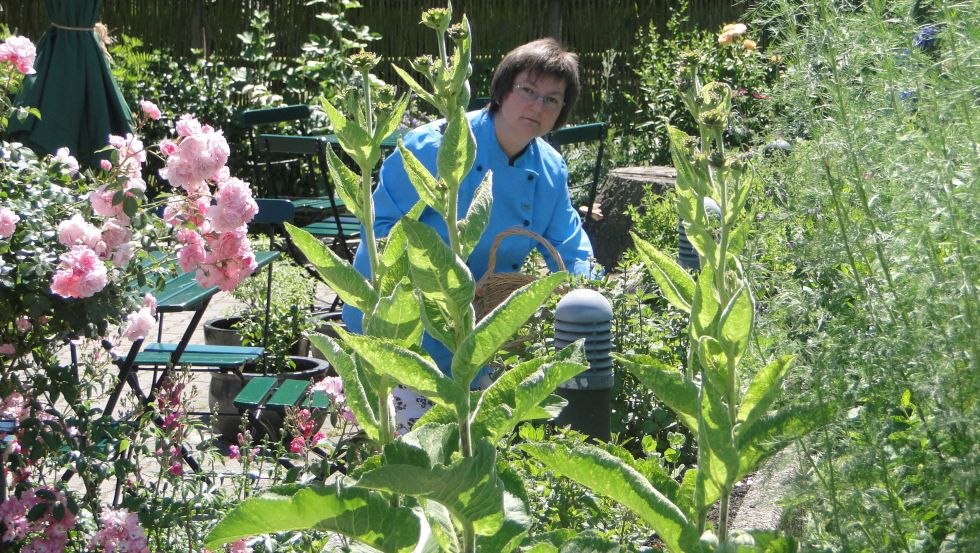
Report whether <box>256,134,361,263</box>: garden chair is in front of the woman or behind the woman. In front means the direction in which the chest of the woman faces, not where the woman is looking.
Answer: behind

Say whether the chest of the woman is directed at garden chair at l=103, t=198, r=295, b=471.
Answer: no

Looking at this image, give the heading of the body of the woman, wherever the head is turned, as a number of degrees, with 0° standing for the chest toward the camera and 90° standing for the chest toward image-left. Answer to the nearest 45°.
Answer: approximately 315°

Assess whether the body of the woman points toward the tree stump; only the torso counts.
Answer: no

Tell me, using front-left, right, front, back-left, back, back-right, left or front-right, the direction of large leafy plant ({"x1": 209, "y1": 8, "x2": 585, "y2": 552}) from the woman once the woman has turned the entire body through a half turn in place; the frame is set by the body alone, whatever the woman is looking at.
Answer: back-left

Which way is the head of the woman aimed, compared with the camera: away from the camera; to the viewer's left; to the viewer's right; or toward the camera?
toward the camera

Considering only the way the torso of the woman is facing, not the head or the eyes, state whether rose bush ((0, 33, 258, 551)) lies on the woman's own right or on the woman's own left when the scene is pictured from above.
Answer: on the woman's own right

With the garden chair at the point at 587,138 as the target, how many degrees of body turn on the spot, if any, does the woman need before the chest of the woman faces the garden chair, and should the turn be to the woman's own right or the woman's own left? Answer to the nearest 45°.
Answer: approximately 135° to the woman's own left

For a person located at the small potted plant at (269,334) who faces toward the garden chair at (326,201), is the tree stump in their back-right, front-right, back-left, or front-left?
front-right

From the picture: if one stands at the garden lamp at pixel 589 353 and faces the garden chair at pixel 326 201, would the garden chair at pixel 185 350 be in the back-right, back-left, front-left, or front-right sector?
front-left
